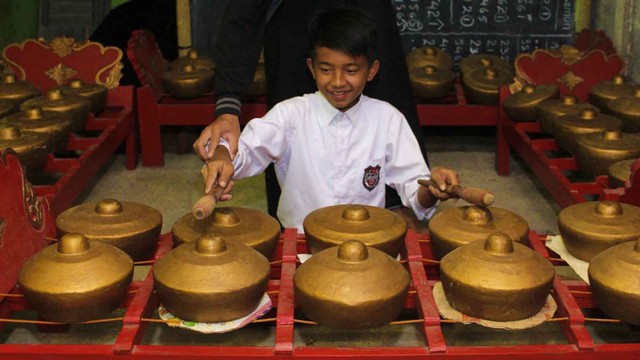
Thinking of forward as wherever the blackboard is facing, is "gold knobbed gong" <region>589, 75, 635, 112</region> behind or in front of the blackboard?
in front

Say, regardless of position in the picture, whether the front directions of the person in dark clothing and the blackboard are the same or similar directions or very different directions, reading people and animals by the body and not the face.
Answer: same or similar directions

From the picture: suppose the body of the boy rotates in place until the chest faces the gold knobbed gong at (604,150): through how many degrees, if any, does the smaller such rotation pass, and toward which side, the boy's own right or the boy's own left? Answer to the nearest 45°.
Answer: approximately 135° to the boy's own left

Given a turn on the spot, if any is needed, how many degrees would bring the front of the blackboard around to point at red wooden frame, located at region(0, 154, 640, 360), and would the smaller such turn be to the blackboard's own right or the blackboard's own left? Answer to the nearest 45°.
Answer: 0° — it already faces it

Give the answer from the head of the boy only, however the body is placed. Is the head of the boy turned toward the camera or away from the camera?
toward the camera

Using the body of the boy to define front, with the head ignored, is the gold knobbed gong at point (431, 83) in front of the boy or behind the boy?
behind

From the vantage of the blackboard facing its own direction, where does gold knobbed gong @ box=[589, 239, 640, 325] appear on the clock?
The gold knobbed gong is roughly at 12 o'clock from the blackboard.

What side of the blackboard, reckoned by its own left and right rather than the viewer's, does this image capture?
front

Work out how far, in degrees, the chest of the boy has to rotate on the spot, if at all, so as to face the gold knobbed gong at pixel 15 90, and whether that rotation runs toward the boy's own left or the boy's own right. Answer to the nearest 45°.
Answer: approximately 135° to the boy's own right

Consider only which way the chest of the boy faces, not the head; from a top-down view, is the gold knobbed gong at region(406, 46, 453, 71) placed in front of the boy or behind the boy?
behind

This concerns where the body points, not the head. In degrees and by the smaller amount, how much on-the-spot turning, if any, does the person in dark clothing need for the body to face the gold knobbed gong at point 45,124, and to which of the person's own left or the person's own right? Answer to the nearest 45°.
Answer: approximately 135° to the person's own right

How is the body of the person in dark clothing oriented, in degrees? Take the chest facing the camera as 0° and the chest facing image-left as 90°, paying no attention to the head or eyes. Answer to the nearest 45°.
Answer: approximately 0°

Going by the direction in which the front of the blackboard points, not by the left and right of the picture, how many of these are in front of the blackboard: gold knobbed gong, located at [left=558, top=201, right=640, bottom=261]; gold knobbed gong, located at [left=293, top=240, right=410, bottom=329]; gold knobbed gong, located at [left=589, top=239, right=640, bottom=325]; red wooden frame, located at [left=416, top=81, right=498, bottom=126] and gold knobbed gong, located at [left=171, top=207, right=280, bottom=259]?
5

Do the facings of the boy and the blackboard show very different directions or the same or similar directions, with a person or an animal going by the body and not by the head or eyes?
same or similar directions

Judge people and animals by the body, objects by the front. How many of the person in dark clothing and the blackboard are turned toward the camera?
2
